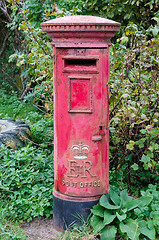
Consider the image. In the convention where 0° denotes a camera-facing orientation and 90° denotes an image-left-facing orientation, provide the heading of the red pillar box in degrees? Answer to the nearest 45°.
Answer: approximately 0°

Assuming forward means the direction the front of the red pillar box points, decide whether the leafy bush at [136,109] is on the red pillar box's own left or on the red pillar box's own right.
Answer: on the red pillar box's own left
